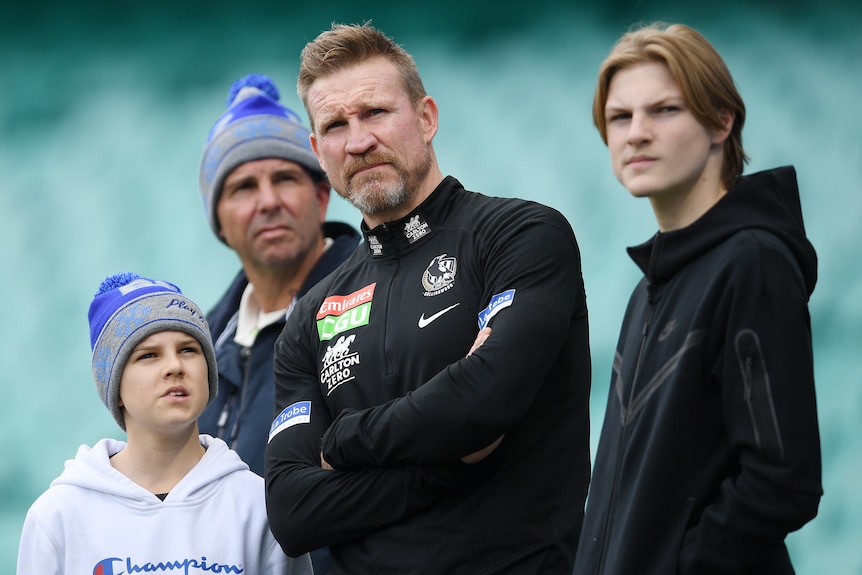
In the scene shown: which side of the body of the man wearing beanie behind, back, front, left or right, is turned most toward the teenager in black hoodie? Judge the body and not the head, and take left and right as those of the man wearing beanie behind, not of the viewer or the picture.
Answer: left

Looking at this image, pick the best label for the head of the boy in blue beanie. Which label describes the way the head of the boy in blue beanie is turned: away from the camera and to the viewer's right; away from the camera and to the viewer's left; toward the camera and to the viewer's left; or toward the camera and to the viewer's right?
toward the camera and to the viewer's right

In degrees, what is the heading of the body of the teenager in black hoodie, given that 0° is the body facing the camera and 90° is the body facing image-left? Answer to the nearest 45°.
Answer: approximately 45°

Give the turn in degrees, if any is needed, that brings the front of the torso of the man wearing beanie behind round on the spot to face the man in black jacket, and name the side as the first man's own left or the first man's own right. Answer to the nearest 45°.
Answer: approximately 45° to the first man's own left

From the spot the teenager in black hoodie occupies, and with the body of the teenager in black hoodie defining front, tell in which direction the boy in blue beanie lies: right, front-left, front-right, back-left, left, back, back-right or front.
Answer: front-right

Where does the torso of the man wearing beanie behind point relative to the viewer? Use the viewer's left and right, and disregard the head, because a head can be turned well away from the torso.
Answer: facing the viewer and to the left of the viewer

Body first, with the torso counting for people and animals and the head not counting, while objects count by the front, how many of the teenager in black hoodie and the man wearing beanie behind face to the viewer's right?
0

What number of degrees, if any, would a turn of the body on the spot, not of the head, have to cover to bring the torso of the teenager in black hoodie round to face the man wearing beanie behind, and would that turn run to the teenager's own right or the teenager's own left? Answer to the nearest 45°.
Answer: approximately 90° to the teenager's own right
